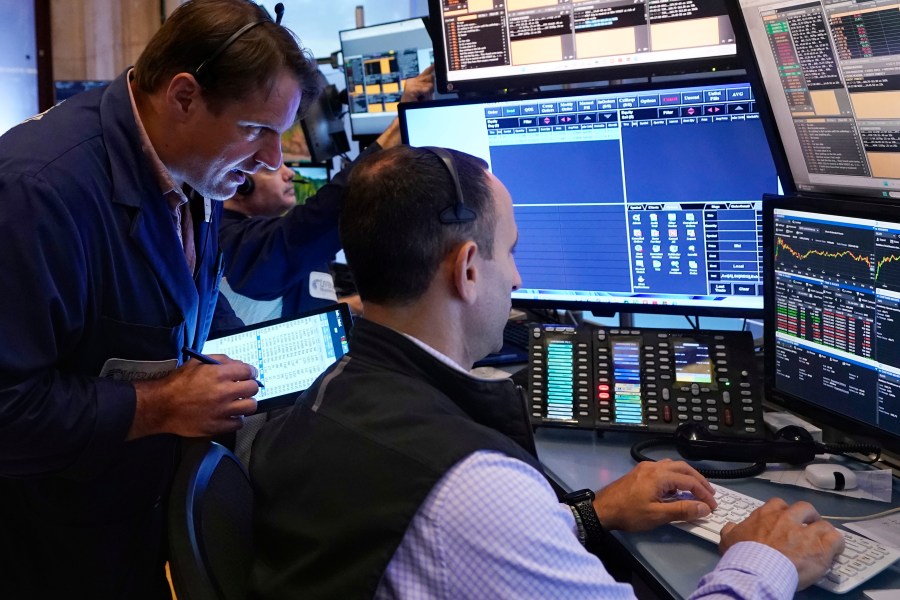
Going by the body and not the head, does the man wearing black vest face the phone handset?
yes

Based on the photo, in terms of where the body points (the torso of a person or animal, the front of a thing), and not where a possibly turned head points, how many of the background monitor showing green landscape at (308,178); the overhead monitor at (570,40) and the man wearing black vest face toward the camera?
2

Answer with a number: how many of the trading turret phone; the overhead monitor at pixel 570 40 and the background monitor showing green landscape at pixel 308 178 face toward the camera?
3

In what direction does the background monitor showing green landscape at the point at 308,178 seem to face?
toward the camera

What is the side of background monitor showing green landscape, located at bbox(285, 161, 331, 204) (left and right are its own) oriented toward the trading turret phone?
front

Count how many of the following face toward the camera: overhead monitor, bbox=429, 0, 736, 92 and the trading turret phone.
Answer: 2

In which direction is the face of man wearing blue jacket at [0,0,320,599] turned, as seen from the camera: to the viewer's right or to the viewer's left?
to the viewer's right

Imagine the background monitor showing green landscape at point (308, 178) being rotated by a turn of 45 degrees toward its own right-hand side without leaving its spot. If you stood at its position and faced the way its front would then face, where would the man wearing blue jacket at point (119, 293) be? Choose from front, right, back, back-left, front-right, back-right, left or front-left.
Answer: front-left

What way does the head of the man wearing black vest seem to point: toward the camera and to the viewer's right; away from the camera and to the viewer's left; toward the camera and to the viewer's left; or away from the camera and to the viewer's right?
away from the camera and to the viewer's right

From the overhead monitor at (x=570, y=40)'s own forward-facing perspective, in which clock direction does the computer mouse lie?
The computer mouse is roughly at 11 o'clock from the overhead monitor.

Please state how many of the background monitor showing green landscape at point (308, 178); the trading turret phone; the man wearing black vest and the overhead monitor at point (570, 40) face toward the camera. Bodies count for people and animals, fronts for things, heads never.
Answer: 3

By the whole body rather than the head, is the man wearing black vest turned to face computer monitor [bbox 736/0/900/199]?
yes

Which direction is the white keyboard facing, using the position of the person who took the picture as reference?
facing the viewer and to the left of the viewer

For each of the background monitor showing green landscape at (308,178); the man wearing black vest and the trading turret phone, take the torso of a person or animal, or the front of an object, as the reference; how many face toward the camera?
2
